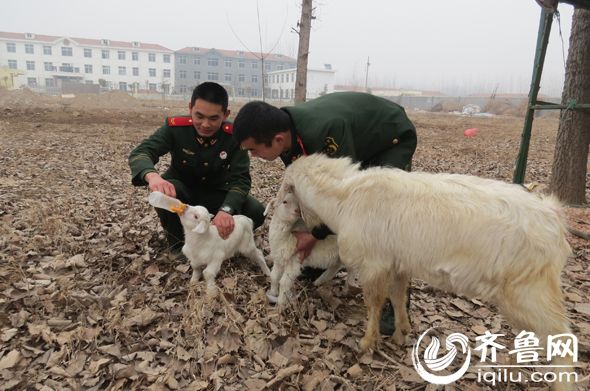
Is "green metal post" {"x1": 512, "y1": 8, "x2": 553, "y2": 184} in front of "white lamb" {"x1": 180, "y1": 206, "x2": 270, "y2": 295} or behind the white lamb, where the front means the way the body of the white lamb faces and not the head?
behind

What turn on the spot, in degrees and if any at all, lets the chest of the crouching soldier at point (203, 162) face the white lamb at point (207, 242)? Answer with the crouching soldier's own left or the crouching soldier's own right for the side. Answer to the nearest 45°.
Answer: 0° — they already face it

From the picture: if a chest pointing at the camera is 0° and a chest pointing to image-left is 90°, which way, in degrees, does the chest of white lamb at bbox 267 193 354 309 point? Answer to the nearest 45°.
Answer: approximately 45°

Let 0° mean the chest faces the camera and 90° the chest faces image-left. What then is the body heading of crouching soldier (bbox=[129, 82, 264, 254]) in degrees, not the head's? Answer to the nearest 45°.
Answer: approximately 0°

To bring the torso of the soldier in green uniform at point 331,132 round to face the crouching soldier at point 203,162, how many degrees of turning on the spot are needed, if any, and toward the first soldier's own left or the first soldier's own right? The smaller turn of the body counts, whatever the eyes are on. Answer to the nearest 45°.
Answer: approximately 45° to the first soldier's own right

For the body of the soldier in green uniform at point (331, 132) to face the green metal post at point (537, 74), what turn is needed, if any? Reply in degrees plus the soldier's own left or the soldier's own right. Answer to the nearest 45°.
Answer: approximately 135° to the soldier's own right

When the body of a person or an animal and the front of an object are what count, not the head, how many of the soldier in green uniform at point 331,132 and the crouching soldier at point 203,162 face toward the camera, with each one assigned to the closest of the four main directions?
1

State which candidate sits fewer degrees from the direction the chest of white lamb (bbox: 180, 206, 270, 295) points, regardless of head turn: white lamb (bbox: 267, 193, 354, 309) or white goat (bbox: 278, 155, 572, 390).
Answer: the white goat

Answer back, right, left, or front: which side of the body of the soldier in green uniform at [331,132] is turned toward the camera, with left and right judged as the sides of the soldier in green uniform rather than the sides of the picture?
left

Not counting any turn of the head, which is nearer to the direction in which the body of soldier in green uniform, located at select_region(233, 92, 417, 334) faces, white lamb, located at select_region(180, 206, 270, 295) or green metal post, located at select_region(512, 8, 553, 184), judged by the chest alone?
the white lamb

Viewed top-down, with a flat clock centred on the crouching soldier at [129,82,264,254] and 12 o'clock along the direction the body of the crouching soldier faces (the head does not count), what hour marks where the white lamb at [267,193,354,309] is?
The white lamb is roughly at 11 o'clock from the crouching soldier.
